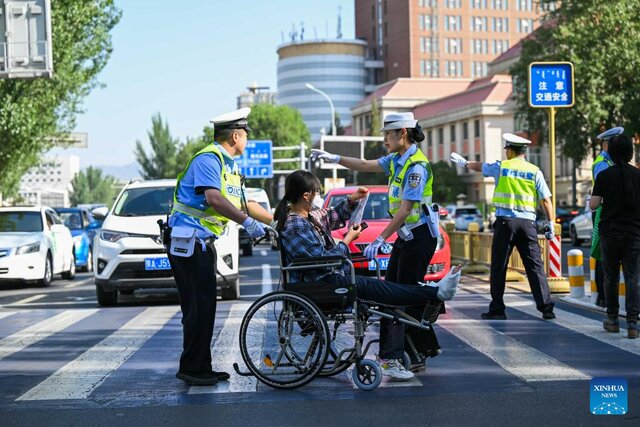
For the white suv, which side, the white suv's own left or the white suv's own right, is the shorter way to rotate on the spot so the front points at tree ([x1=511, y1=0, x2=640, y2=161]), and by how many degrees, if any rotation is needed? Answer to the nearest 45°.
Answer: approximately 135° to the white suv's own left

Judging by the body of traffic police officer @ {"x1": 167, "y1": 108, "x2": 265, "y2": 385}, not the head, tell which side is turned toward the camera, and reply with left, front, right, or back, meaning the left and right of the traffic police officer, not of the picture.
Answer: right

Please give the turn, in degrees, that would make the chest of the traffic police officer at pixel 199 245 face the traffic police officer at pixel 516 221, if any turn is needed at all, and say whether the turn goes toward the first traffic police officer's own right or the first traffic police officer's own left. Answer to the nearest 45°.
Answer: approximately 45° to the first traffic police officer's own left

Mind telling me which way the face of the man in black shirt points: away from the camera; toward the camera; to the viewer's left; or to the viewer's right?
away from the camera

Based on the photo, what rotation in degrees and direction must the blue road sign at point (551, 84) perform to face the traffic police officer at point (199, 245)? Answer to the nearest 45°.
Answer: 0° — it already faces them

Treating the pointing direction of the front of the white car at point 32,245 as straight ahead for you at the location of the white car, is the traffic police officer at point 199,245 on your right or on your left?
on your left

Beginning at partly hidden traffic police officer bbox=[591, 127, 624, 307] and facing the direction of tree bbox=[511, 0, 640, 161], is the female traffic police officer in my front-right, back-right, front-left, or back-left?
back-left

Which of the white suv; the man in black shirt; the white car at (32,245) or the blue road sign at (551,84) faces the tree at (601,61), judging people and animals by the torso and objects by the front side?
the man in black shirt

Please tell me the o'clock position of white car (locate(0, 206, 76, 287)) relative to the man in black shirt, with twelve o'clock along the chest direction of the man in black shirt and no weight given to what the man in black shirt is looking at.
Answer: The white car is roughly at 10 o'clock from the man in black shirt.

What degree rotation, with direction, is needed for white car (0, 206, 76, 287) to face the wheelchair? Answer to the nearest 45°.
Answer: approximately 45° to its left

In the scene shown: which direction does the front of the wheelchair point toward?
to the viewer's right

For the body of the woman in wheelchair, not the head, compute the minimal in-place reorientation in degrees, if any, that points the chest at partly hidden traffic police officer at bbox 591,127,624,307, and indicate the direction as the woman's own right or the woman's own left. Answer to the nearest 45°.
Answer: approximately 45° to the woman's own left

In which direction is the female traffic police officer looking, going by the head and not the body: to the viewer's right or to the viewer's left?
to the viewer's left

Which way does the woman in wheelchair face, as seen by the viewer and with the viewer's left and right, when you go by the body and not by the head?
facing to the right of the viewer

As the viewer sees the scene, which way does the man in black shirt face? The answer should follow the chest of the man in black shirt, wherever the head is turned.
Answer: away from the camera

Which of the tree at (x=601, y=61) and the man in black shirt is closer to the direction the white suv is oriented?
the man in black shirt
